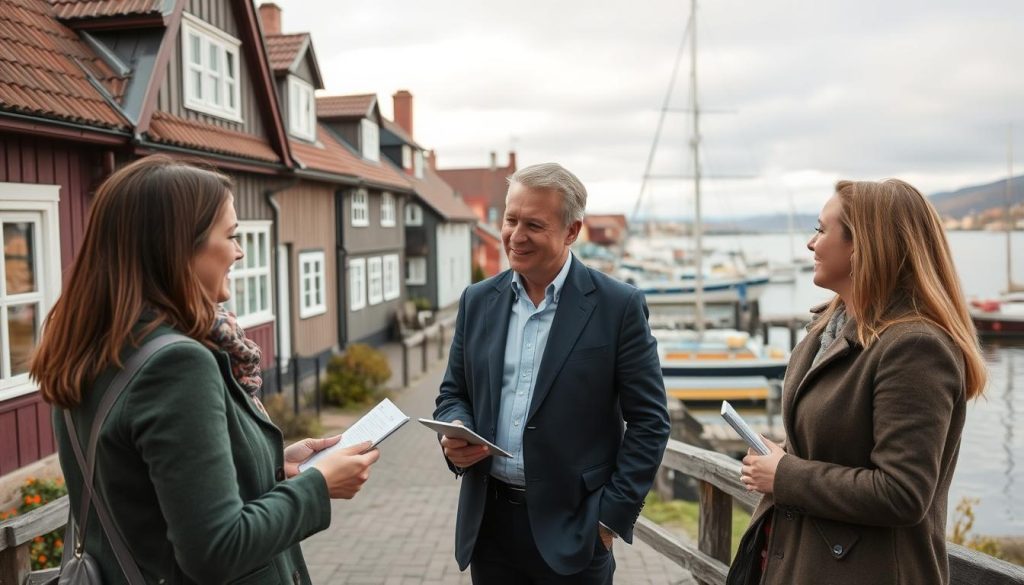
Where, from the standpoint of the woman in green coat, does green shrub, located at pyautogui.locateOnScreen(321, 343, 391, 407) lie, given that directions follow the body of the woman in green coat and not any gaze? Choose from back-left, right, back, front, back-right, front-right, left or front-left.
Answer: left

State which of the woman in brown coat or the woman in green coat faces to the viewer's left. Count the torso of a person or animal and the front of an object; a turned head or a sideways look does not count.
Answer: the woman in brown coat

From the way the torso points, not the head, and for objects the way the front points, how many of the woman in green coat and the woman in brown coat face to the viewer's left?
1

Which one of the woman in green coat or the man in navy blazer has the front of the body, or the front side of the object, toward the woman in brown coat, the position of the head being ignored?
the woman in green coat

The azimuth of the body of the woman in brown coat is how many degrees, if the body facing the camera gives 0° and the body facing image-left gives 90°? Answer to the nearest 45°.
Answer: approximately 90°

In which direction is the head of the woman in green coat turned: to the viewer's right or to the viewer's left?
to the viewer's right

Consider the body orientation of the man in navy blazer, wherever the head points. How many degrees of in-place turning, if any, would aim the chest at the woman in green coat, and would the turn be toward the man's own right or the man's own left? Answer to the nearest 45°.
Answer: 0° — they already face them

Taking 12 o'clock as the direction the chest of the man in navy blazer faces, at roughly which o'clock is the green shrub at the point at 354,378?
The green shrub is roughly at 4 o'clock from the man in navy blazer.

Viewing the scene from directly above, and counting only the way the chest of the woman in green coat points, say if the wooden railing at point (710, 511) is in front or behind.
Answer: in front

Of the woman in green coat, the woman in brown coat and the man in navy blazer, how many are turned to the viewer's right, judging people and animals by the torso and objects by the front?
1

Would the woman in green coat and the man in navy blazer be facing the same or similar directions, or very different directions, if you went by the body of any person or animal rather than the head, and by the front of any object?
very different directions

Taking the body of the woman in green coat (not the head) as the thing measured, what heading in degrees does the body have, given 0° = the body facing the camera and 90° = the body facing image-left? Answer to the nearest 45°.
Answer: approximately 270°
